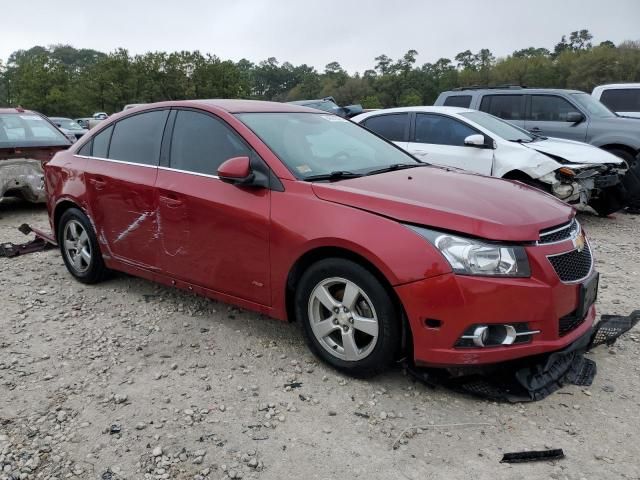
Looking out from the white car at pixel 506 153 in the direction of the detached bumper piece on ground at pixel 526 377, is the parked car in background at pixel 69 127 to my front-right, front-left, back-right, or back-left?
back-right

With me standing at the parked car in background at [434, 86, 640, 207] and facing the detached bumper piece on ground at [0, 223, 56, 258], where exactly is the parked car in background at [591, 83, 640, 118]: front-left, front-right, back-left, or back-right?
back-right

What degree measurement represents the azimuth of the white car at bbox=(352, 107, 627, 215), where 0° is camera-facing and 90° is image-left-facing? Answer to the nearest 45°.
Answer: approximately 315°

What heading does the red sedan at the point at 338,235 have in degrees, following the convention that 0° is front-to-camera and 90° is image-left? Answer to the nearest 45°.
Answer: approximately 315°

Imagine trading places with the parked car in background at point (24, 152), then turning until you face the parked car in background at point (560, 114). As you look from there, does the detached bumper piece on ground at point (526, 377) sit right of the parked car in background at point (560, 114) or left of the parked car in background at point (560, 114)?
right

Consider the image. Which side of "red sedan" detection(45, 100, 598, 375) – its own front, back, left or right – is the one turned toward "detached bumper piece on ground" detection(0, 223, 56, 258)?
back

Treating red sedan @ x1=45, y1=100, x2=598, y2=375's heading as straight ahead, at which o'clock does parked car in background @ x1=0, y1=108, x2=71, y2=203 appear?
The parked car in background is roughly at 6 o'clock from the red sedan.

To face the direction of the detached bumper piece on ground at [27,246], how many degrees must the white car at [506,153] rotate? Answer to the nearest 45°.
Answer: approximately 90° to its right

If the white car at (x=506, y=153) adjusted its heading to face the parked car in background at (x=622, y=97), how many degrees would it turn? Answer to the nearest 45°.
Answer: approximately 90° to its left

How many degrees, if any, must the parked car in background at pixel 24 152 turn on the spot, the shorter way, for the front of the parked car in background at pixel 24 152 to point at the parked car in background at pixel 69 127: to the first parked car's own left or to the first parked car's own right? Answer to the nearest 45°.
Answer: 0° — it already faces it

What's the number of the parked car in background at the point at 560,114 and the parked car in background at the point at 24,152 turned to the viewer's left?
0
